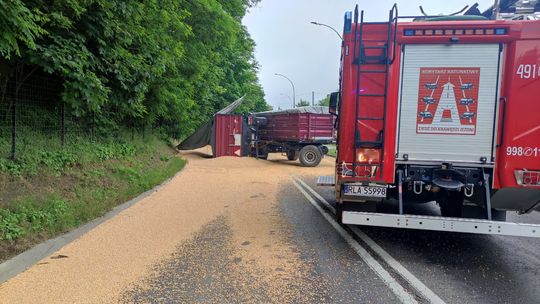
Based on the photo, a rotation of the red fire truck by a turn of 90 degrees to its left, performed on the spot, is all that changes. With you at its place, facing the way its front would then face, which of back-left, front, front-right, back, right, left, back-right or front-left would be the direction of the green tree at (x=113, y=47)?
front

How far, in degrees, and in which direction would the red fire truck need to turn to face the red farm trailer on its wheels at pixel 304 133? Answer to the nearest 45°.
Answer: approximately 45° to its left

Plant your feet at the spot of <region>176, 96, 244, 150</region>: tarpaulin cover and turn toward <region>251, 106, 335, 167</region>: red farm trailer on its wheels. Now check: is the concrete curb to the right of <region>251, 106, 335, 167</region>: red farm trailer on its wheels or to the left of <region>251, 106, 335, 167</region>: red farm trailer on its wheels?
right

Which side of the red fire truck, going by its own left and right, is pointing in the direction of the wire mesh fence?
left

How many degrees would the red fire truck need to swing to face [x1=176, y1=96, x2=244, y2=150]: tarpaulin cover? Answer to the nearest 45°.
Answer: approximately 45° to its left

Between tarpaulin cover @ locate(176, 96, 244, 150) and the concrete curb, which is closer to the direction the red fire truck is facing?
the tarpaulin cover

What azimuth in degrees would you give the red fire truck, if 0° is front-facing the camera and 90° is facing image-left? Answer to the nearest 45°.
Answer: approximately 180°
